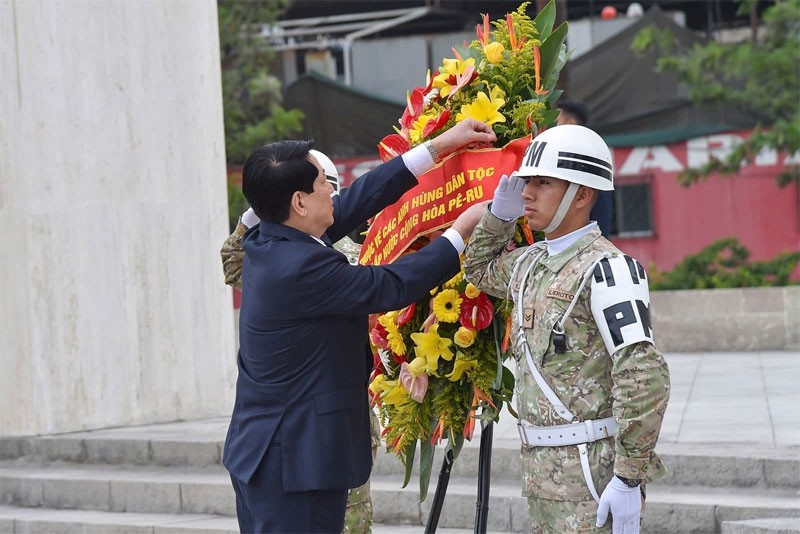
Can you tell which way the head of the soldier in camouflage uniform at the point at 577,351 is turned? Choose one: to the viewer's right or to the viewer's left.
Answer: to the viewer's left

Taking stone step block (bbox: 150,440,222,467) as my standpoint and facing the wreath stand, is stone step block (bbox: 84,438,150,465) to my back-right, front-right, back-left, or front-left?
back-right

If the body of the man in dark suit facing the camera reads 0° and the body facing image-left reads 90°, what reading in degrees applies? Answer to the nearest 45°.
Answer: approximately 225°

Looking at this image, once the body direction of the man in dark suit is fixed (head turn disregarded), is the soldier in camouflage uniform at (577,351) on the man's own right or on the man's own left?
on the man's own right

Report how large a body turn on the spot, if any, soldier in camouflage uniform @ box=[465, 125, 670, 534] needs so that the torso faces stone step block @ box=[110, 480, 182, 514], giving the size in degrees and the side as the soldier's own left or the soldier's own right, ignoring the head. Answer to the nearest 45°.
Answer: approximately 90° to the soldier's own right

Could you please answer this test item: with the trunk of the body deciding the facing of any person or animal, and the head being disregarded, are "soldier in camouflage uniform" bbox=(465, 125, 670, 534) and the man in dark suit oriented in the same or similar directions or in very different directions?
very different directions

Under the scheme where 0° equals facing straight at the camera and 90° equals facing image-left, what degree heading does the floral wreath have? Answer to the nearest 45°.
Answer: approximately 45°

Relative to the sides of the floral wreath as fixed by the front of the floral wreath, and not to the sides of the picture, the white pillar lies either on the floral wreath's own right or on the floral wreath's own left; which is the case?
on the floral wreath's own right

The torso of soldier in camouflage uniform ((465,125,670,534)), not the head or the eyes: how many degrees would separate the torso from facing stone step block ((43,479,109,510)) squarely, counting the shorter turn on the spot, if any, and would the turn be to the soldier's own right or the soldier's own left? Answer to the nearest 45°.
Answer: approximately 90° to the soldier's own right
